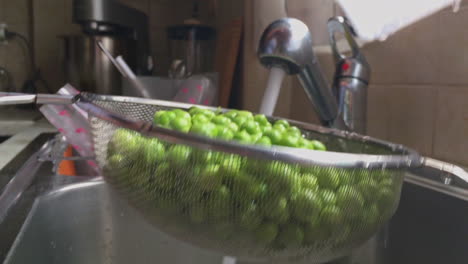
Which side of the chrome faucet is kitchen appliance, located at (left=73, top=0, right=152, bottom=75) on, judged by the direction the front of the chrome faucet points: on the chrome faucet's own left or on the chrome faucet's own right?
on the chrome faucet's own right

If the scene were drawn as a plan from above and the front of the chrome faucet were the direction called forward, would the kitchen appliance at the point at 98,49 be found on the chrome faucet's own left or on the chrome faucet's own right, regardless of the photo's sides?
on the chrome faucet's own right

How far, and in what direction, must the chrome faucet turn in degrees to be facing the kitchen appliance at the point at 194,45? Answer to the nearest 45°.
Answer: approximately 90° to its right

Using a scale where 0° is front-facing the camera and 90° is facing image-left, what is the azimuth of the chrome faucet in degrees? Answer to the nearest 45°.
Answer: approximately 45°
